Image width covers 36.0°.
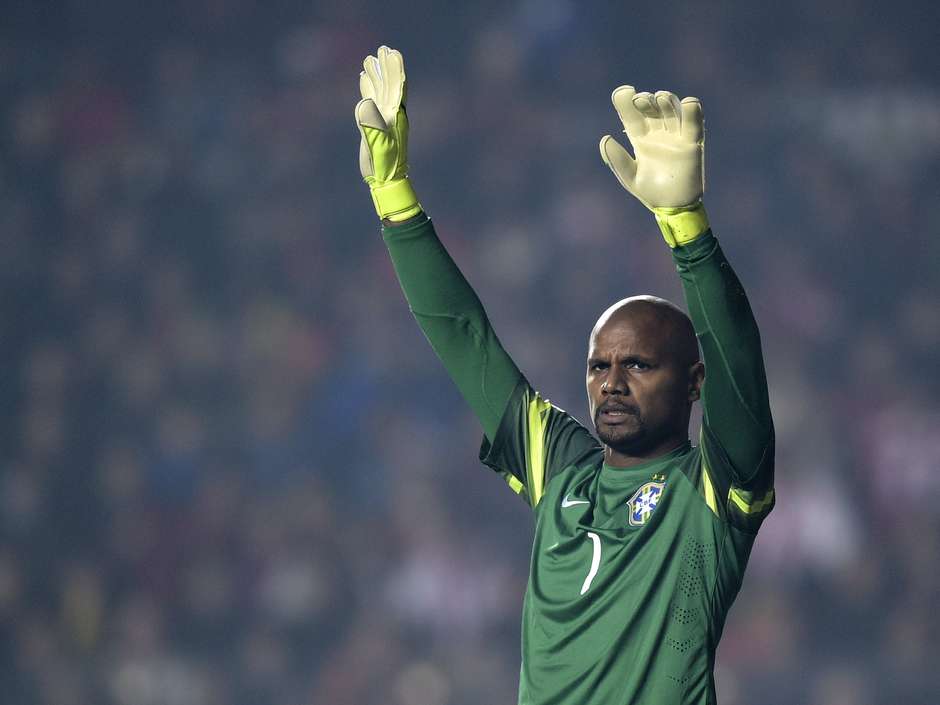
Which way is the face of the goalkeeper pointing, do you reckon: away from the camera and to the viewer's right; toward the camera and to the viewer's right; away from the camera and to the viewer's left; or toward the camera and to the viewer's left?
toward the camera and to the viewer's left
